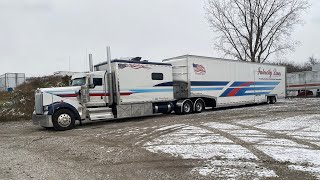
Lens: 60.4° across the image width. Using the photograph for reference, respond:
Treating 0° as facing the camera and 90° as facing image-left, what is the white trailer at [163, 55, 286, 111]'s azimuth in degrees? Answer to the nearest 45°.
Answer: approximately 45°

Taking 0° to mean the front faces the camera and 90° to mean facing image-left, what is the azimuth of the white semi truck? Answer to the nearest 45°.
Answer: approximately 45°
